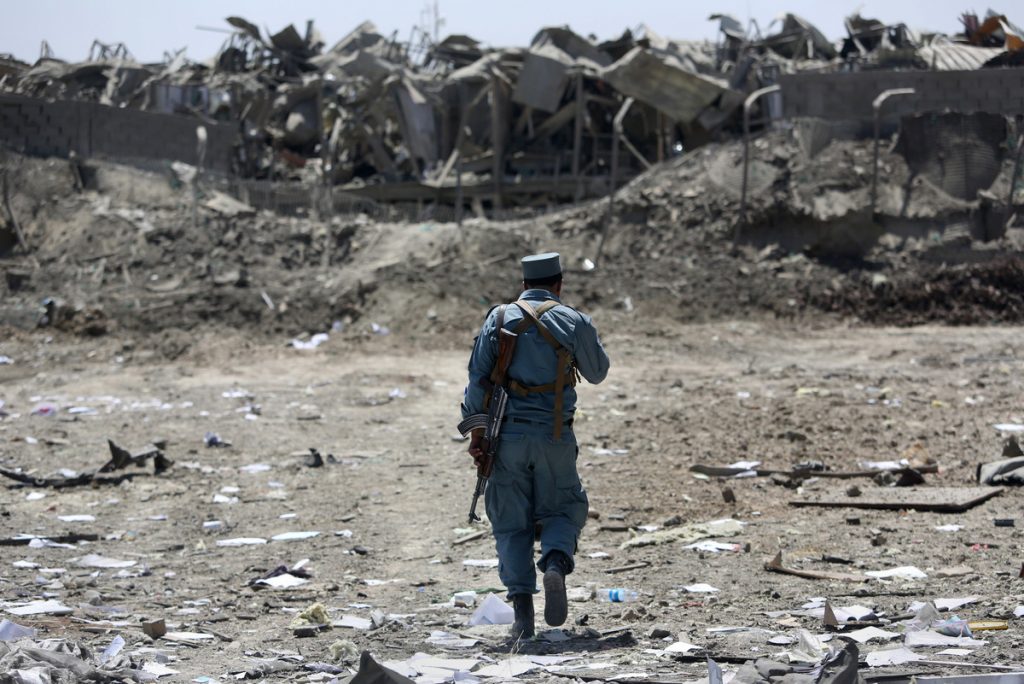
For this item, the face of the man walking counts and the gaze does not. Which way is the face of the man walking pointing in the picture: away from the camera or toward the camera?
away from the camera

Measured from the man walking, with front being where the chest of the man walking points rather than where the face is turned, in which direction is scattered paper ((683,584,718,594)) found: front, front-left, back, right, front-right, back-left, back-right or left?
front-right

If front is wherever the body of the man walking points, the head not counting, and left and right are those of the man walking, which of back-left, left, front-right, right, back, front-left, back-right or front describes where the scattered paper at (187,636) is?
left

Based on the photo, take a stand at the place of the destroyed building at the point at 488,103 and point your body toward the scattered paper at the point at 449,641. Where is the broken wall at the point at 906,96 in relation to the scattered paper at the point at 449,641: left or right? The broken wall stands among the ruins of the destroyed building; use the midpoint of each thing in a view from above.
left

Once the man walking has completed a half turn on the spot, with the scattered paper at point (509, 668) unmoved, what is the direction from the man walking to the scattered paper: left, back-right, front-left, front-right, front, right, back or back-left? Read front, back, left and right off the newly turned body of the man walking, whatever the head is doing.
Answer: front

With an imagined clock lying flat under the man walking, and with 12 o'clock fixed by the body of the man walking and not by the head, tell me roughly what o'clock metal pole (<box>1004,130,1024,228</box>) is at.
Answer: The metal pole is roughly at 1 o'clock from the man walking.

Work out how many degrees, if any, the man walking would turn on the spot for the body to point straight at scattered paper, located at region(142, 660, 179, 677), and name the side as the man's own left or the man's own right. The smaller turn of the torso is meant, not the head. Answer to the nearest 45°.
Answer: approximately 135° to the man's own left

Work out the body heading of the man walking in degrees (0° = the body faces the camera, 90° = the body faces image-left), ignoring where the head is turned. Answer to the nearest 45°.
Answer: approximately 180°
